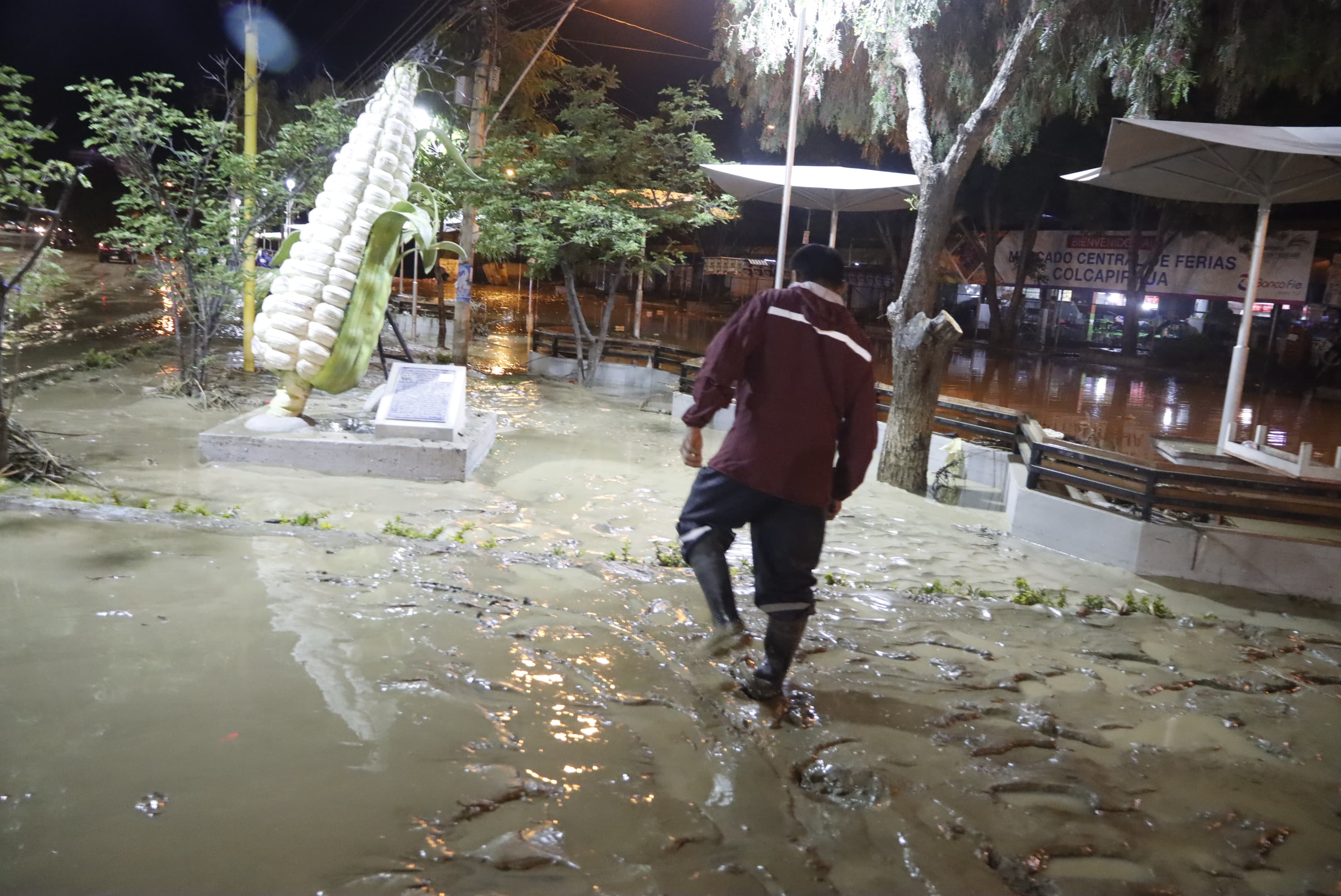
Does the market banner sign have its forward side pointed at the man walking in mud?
yes

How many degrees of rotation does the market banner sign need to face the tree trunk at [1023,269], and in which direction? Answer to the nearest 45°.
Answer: approximately 90° to its right

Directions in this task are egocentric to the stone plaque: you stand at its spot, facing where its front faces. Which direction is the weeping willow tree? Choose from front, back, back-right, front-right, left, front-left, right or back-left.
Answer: left

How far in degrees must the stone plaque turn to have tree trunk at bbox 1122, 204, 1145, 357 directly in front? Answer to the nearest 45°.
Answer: approximately 135° to its left

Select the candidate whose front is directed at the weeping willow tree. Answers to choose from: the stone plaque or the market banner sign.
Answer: the market banner sign

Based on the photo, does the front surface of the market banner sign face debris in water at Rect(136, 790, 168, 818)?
yes

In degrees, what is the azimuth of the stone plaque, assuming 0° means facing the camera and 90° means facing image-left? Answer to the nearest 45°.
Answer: approximately 0°

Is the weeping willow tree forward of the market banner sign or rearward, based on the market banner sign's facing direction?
forward

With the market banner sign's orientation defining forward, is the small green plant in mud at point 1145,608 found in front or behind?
in front

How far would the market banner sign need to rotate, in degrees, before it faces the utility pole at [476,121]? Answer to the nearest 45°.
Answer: approximately 45° to its right

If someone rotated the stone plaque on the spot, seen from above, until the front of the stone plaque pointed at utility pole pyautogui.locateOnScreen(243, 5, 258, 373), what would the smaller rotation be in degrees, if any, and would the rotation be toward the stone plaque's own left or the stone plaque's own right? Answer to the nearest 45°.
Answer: approximately 135° to the stone plaque's own right

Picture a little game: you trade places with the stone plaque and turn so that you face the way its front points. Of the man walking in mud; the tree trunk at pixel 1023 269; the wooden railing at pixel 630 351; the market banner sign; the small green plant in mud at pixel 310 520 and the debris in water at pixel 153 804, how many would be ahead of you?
3

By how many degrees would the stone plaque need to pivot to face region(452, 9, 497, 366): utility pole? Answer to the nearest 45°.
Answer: approximately 180°

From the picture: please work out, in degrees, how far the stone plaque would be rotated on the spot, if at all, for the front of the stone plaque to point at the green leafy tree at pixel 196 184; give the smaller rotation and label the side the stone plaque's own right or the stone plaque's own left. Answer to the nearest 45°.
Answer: approximately 135° to the stone plaque's own right

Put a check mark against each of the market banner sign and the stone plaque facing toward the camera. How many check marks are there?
2

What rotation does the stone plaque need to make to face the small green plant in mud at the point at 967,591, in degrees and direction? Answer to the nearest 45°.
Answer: approximately 45° to its left
